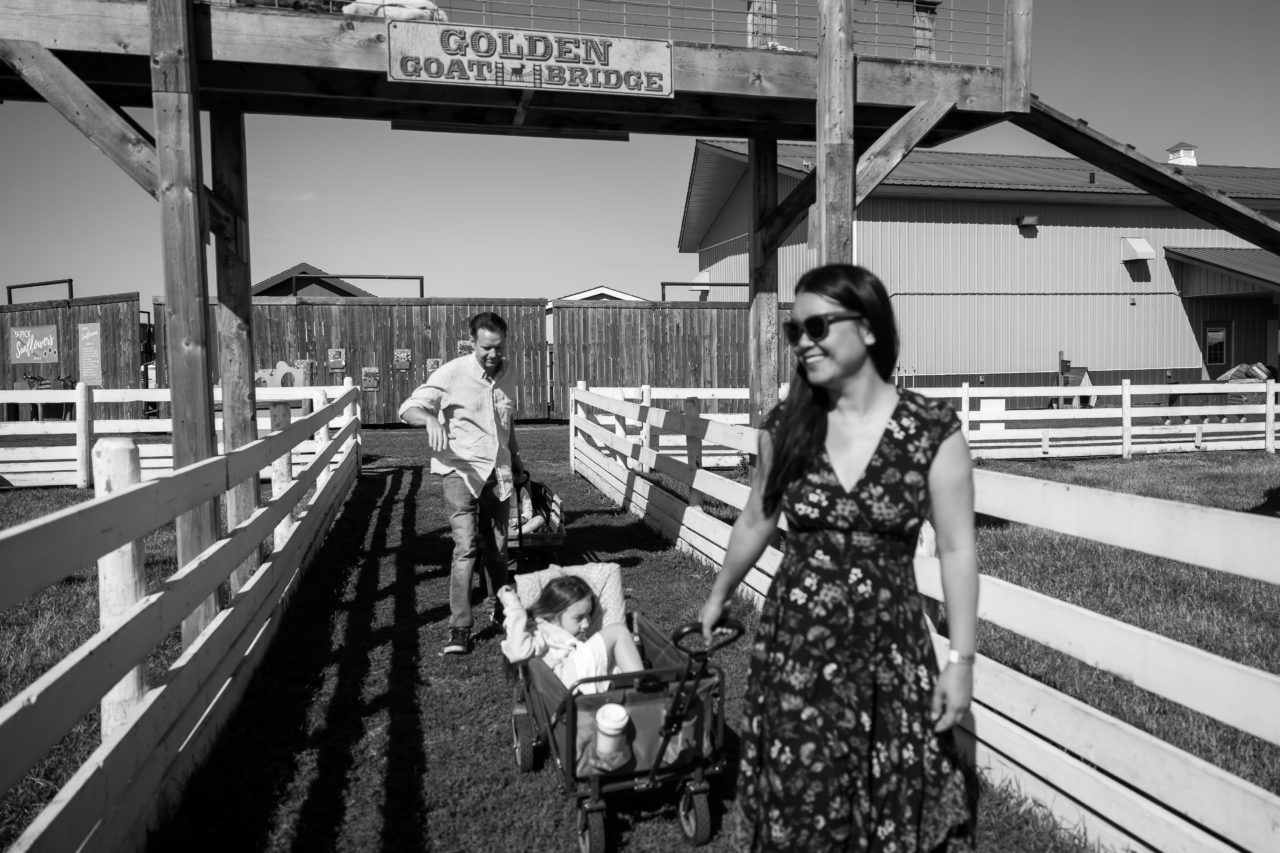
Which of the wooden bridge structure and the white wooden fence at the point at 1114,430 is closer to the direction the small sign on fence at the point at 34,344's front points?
the wooden bridge structure

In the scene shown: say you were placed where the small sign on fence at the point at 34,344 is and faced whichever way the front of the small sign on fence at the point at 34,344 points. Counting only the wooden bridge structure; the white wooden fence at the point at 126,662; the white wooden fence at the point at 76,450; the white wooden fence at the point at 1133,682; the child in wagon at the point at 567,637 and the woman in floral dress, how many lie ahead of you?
6

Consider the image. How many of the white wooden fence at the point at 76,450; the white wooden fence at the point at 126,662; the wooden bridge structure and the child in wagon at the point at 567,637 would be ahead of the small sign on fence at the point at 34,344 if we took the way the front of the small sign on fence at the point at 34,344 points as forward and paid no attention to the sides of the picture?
4

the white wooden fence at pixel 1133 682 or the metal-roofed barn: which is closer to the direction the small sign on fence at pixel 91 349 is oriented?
the white wooden fence

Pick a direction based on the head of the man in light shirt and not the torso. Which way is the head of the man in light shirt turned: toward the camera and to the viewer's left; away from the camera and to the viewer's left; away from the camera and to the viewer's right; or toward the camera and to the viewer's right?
toward the camera and to the viewer's right

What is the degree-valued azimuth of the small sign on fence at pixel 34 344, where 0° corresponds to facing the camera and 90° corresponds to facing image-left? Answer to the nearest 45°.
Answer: approximately 0°

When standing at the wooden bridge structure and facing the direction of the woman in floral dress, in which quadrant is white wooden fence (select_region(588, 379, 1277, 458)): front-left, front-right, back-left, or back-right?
back-left

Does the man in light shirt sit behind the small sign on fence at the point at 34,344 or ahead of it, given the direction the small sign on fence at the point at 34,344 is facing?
ahead

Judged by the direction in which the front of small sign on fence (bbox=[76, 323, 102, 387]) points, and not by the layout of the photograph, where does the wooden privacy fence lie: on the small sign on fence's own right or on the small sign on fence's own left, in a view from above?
on the small sign on fence's own left

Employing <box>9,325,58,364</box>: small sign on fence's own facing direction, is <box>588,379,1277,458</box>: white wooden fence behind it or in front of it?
in front

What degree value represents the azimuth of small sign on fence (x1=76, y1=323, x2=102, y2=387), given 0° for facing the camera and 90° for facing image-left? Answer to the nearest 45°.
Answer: approximately 0°

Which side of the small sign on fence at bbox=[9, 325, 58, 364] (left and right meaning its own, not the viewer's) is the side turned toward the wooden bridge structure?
front

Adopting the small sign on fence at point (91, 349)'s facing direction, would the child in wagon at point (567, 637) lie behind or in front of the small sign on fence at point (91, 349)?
in front

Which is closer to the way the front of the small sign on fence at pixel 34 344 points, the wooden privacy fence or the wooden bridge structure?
the wooden bridge structure

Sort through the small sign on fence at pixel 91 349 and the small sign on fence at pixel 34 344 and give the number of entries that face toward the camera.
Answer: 2

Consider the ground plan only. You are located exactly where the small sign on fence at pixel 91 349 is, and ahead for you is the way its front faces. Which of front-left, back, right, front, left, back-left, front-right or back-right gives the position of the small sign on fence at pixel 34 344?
back-right
